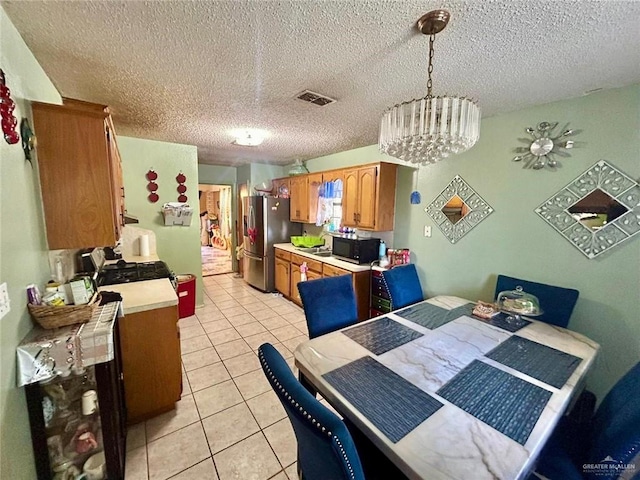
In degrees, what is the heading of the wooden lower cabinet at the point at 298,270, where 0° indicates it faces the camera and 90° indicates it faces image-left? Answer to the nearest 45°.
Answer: approximately 45°

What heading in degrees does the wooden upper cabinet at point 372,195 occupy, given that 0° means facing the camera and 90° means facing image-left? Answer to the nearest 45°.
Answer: approximately 45°

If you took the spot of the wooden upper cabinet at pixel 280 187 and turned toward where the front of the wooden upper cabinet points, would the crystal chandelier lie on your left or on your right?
on your left

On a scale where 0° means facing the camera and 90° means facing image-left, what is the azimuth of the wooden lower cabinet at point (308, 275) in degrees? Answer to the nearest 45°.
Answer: approximately 45°

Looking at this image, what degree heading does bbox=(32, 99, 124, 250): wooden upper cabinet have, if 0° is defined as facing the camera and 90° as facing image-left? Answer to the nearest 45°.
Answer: approximately 270°

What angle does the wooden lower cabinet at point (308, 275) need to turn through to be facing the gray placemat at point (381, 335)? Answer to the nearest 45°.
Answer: approximately 45° to its left

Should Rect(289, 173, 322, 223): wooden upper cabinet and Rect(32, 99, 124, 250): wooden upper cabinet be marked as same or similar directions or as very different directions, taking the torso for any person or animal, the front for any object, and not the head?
very different directions
